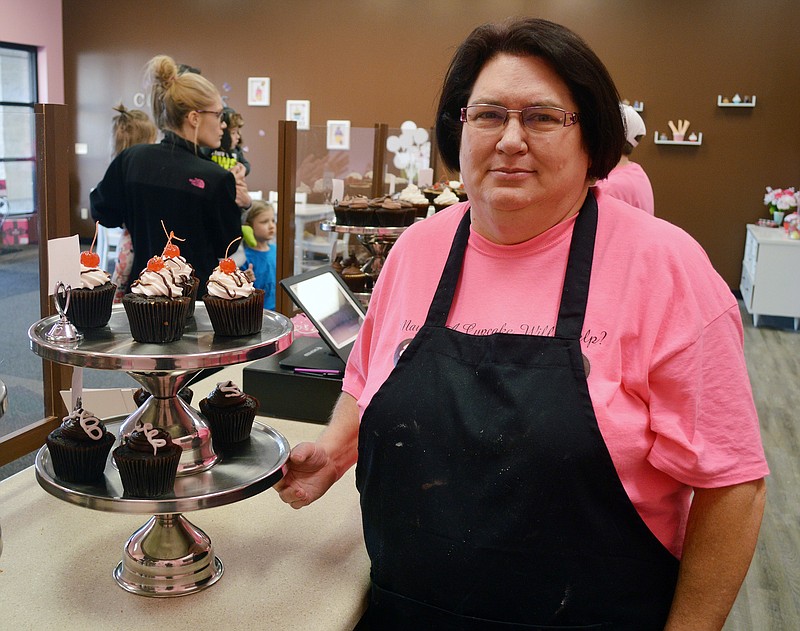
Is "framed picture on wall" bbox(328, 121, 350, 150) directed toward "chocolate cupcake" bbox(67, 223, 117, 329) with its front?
yes

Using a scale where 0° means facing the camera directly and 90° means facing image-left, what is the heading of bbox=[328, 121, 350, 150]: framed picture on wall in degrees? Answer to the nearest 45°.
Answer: approximately 0°

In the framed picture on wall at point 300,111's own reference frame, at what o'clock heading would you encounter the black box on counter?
The black box on counter is roughly at 12 o'clock from the framed picture on wall.
